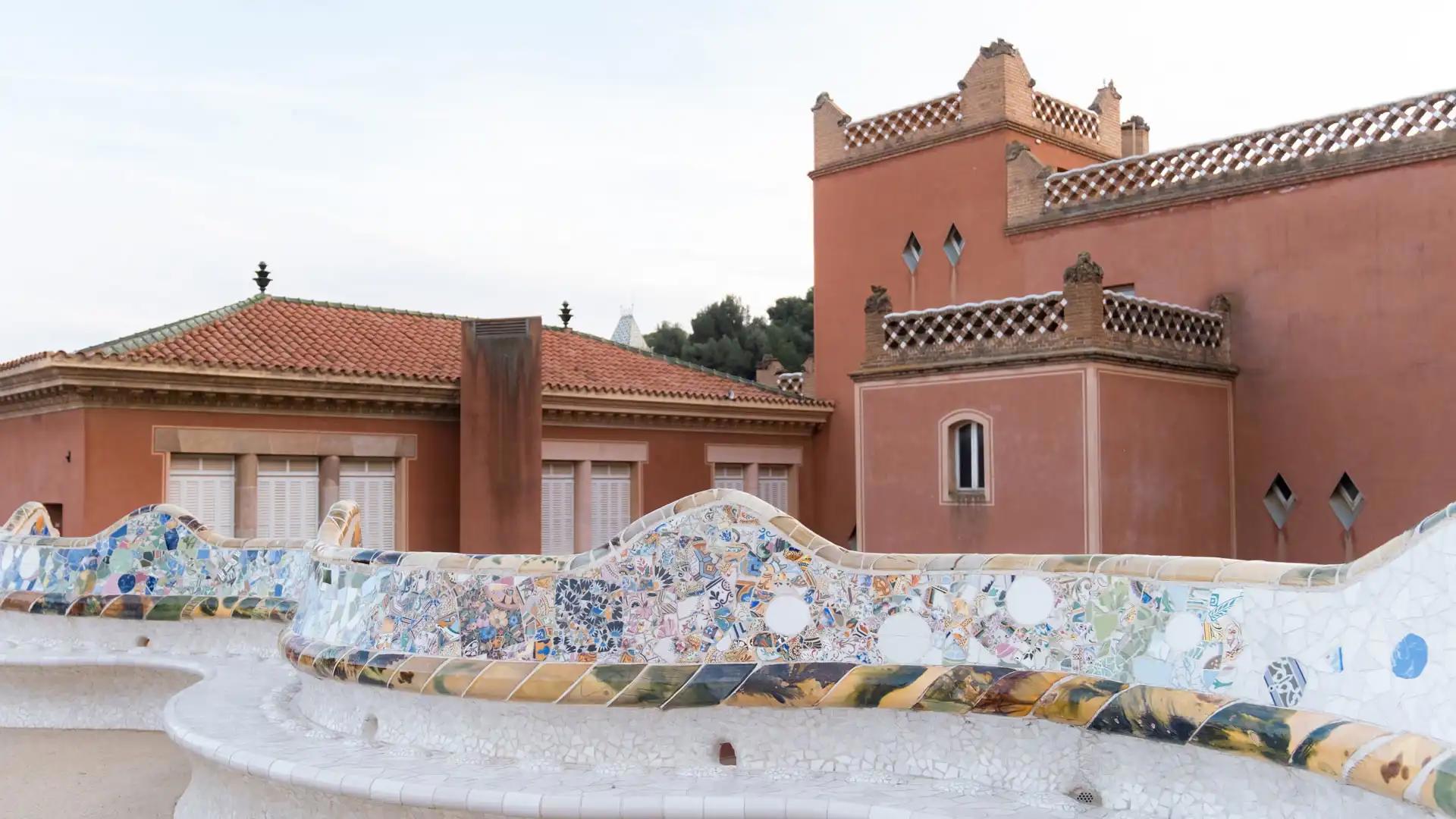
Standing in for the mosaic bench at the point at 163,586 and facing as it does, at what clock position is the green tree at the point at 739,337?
The green tree is roughly at 7 o'clock from the mosaic bench.

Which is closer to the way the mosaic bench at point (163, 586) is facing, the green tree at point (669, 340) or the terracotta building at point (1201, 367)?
the terracotta building

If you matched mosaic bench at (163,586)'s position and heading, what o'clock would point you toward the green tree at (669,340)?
The green tree is roughly at 7 o'clock from the mosaic bench.

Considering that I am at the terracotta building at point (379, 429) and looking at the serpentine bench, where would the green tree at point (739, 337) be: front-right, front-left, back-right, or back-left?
back-left

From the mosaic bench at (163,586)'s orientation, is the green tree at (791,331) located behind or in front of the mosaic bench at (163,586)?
behind

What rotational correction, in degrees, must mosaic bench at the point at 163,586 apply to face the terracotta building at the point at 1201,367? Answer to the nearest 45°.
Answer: approximately 90° to its left

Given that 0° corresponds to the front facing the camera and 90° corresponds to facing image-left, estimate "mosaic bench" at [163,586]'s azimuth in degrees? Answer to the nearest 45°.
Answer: approximately 0°

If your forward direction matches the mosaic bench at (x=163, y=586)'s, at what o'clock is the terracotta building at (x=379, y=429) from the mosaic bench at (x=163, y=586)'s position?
The terracotta building is roughly at 7 o'clock from the mosaic bench.
